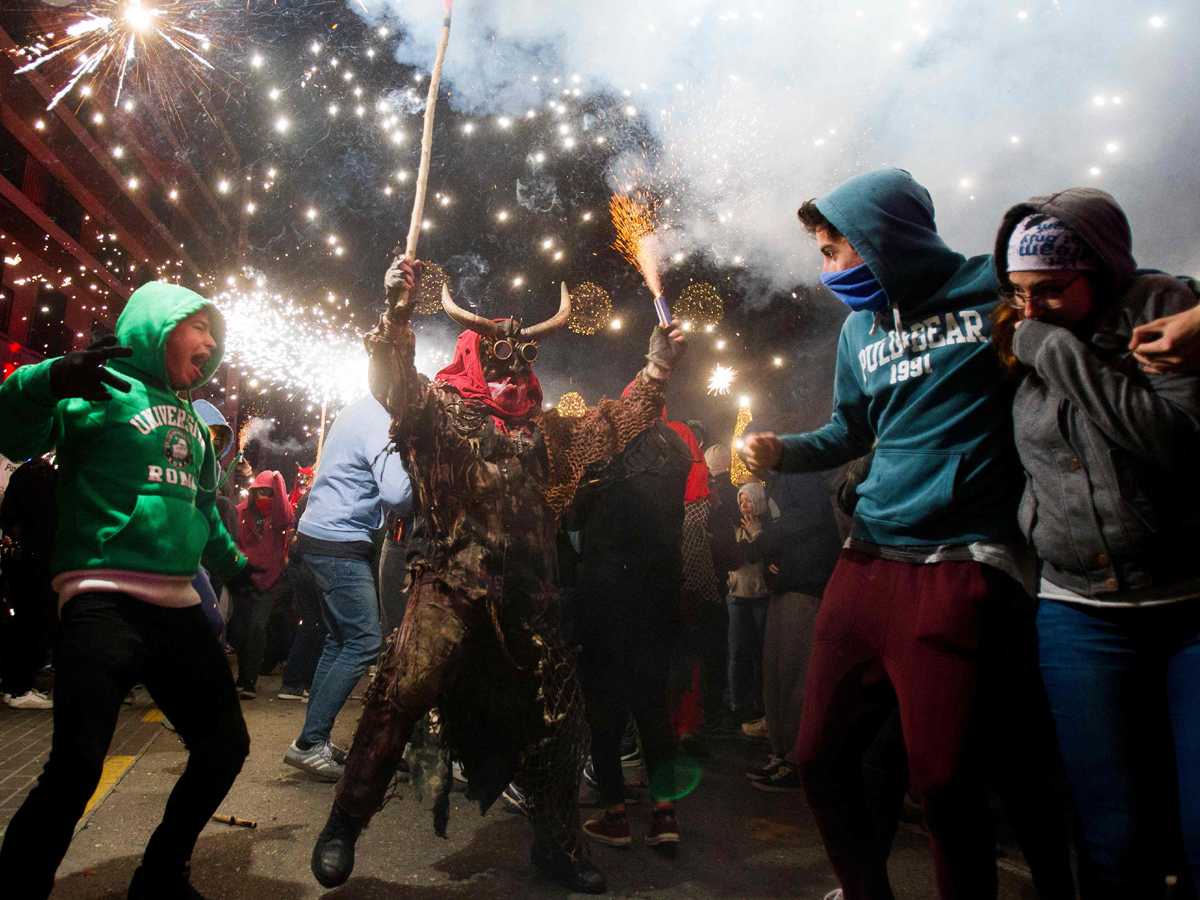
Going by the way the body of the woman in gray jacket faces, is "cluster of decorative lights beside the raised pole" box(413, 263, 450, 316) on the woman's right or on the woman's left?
on the woman's right

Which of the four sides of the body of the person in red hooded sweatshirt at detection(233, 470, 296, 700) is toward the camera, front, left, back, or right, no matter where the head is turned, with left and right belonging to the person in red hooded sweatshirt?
front

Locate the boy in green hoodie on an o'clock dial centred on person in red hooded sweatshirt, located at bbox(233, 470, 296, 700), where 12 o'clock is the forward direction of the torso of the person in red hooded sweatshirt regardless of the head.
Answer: The boy in green hoodie is roughly at 12 o'clock from the person in red hooded sweatshirt.

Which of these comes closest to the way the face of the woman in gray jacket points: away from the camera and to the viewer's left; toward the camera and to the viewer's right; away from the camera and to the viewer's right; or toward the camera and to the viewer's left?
toward the camera and to the viewer's left
